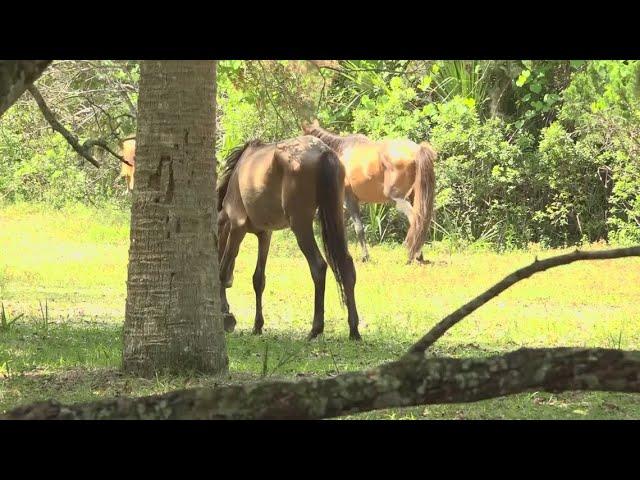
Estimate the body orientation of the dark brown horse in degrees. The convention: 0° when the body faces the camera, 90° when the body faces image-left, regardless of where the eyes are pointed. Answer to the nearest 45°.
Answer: approximately 135°

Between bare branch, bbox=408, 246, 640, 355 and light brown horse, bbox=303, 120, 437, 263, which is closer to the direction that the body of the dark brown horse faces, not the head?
the light brown horse

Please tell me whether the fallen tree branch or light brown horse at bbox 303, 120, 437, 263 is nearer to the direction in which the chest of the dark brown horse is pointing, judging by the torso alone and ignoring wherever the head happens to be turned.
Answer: the light brown horse
